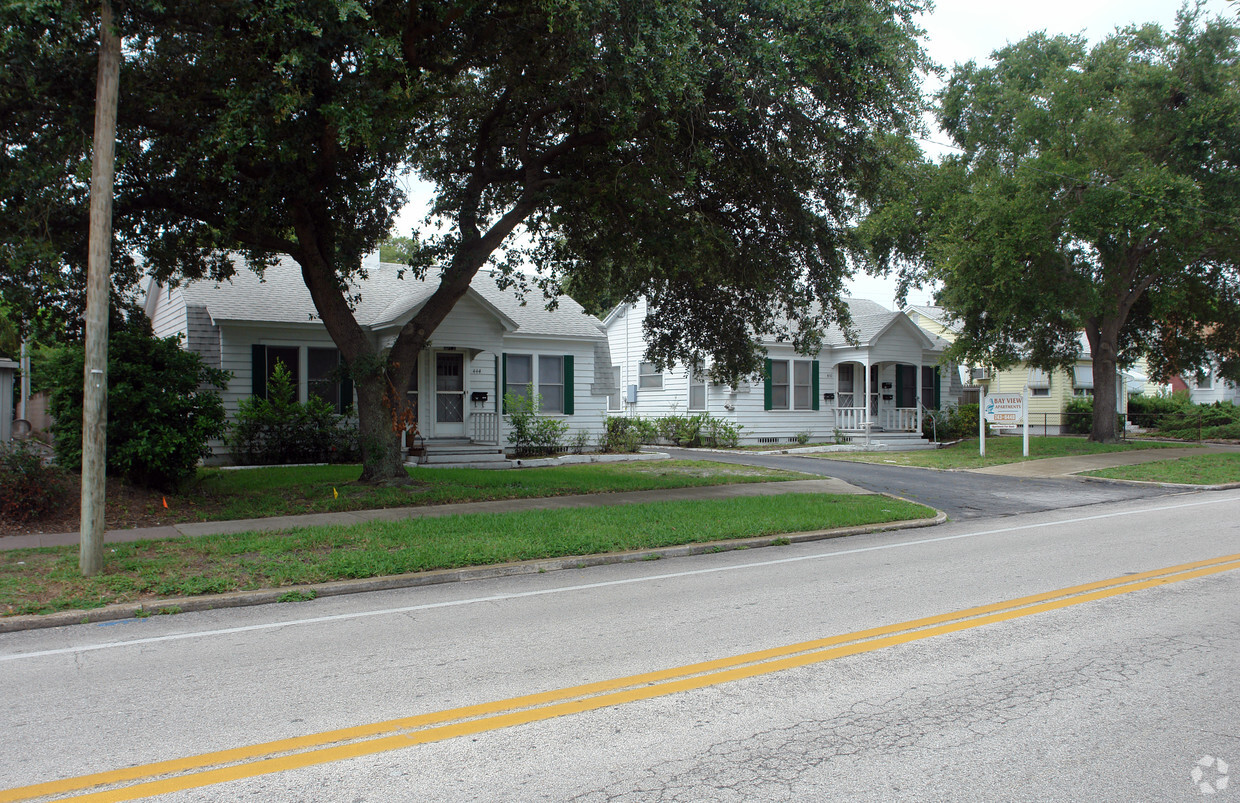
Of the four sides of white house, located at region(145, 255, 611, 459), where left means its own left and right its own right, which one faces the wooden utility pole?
front

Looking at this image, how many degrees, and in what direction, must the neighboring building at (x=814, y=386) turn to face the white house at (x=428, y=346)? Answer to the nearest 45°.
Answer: approximately 90° to its right

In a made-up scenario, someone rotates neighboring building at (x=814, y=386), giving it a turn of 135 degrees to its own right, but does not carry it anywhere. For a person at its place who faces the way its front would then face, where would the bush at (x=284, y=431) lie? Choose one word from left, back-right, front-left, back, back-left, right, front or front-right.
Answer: front-left

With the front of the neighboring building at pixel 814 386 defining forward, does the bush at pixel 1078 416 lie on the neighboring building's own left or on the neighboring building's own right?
on the neighboring building's own left

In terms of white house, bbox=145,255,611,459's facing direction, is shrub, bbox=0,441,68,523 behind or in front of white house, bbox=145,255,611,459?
in front

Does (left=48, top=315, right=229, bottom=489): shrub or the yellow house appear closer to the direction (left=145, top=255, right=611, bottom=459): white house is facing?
the shrub

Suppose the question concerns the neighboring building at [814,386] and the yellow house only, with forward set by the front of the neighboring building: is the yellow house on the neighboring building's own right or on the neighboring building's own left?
on the neighboring building's own left

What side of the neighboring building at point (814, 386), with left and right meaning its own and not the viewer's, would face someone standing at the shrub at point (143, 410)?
right

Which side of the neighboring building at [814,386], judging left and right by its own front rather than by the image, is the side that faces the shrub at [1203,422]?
left

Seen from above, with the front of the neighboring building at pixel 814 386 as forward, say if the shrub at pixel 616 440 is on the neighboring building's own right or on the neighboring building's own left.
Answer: on the neighboring building's own right

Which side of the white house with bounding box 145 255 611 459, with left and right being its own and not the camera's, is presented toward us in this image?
front

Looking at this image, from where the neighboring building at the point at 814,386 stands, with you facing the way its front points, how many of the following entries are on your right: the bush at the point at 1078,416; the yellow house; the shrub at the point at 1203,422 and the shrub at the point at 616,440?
1

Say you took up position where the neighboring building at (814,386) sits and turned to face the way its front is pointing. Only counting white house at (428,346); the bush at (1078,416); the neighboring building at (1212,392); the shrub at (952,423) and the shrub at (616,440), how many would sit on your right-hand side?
2

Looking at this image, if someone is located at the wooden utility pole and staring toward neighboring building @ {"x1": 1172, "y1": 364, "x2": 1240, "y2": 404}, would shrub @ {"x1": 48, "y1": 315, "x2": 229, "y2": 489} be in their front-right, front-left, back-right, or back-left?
front-left

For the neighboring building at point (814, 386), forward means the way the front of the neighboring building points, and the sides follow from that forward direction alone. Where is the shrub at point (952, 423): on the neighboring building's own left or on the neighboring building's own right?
on the neighboring building's own left

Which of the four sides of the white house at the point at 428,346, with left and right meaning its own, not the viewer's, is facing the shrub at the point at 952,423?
left

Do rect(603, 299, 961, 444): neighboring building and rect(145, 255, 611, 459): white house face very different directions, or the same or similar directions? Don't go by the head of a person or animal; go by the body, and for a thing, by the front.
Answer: same or similar directions

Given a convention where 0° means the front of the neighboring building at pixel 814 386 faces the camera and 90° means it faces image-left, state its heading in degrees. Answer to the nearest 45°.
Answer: approximately 315°

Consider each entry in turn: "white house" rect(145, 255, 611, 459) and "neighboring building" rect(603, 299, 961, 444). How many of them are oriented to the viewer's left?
0
